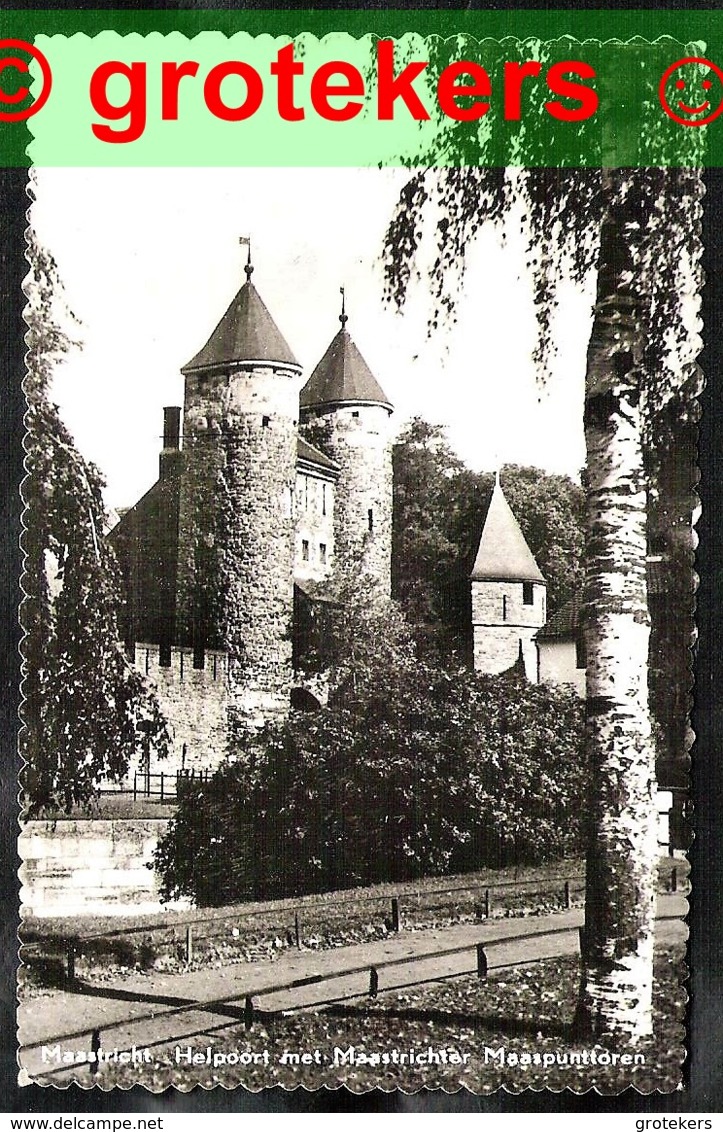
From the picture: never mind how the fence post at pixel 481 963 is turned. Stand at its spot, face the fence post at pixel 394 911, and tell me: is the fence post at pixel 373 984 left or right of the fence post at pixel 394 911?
left
